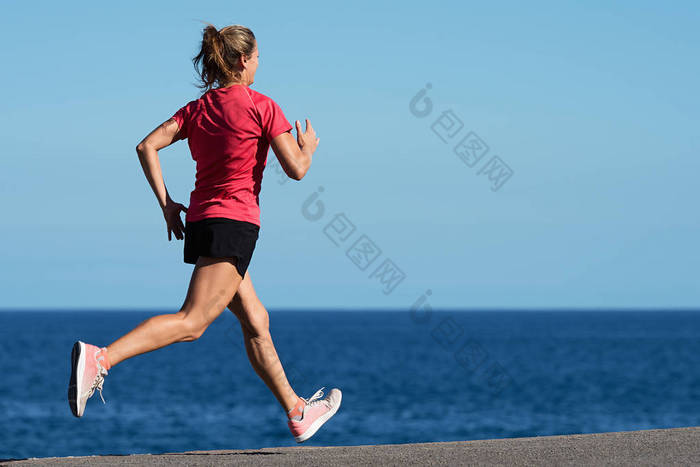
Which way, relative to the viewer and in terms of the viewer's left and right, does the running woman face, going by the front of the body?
facing away from the viewer and to the right of the viewer

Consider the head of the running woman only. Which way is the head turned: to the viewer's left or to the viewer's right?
to the viewer's right
